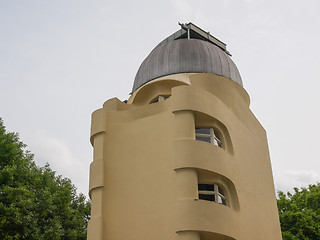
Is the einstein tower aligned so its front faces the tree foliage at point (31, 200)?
no

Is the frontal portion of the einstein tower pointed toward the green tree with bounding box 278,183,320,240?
no
